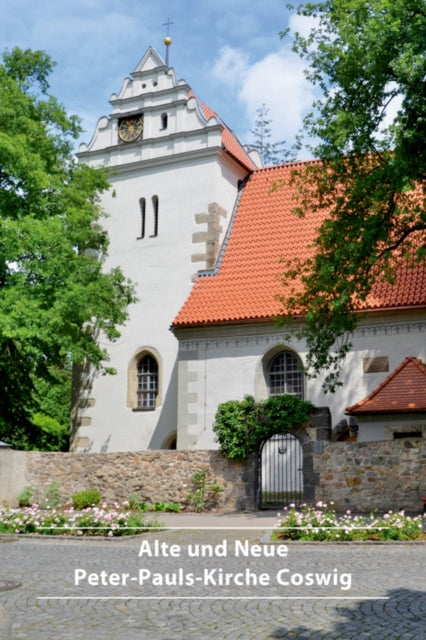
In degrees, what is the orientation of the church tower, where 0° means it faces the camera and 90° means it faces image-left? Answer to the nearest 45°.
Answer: approximately 0°

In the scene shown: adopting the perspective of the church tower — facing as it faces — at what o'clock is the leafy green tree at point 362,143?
The leafy green tree is roughly at 11 o'clock from the church tower.

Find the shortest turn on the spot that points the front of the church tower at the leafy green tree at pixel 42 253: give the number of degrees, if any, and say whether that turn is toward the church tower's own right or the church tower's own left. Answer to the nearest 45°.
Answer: approximately 45° to the church tower's own right

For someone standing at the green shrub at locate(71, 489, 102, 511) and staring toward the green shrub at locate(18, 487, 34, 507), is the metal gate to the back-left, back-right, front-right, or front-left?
back-right
